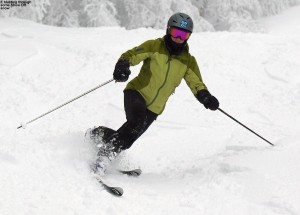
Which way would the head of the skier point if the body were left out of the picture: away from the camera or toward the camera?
toward the camera

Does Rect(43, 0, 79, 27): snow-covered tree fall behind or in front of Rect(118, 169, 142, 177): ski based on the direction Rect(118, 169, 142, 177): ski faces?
behind

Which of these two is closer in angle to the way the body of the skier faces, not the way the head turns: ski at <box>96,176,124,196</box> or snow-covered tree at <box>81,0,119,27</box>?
the ski

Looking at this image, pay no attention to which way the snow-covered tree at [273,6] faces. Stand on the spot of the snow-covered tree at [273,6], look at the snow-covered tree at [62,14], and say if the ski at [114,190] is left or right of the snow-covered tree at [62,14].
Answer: left

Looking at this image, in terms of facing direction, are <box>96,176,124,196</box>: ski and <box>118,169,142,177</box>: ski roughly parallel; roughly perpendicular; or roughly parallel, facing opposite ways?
roughly parallel

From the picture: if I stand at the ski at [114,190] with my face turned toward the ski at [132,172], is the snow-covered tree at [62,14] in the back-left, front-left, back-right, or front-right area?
front-left

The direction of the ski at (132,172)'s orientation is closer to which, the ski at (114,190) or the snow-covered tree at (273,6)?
the ski

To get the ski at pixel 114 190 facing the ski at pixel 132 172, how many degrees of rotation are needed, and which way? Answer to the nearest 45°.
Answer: approximately 135° to its left

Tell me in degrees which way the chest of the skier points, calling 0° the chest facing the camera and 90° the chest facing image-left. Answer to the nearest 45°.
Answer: approximately 315°

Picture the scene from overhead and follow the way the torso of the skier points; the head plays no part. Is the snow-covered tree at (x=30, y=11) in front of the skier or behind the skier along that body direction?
behind
